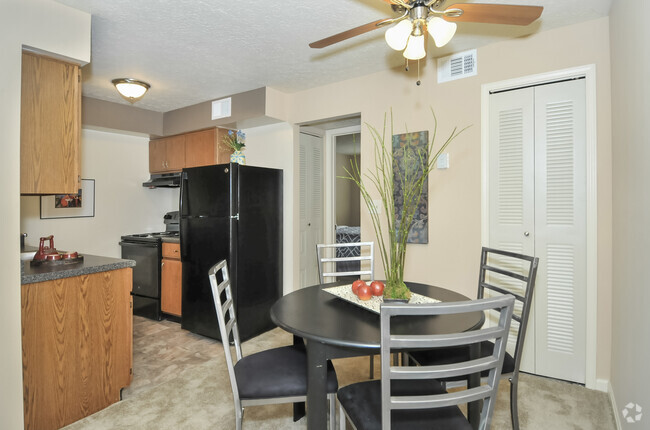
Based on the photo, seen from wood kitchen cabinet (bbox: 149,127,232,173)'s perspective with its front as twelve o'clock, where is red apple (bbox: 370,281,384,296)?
The red apple is roughly at 10 o'clock from the wood kitchen cabinet.

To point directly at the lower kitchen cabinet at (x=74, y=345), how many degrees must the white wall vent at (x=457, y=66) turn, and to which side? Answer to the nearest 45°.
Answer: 0° — it already faces it

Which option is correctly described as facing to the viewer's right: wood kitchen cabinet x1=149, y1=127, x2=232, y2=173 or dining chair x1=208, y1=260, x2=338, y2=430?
the dining chair

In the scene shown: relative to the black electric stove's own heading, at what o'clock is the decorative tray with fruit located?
The decorative tray with fruit is roughly at 10 o'clock from the black electric stove.

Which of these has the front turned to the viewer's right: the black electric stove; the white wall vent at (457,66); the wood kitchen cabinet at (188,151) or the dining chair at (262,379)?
the dining chair

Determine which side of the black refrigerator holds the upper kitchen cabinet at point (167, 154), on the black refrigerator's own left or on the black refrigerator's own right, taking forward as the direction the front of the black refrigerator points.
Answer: on the black refrigerator's own right

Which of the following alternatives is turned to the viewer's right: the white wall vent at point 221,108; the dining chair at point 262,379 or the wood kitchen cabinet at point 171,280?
the dining chair
